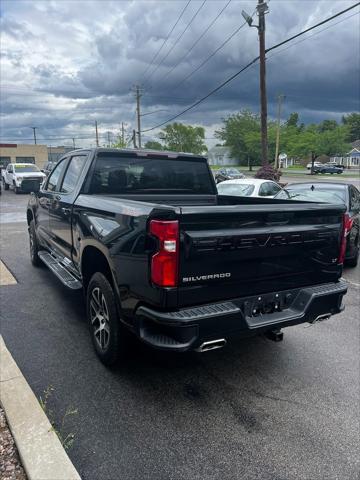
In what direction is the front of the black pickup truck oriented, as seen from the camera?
facing away from the viewer and to the left of the viewer

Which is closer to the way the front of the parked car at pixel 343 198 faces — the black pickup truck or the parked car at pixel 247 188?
the parked car

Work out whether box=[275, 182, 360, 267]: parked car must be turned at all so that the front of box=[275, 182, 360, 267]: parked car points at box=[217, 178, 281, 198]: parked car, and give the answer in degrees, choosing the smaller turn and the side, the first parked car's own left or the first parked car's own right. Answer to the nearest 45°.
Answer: approximately 90° to the first parked car's own left

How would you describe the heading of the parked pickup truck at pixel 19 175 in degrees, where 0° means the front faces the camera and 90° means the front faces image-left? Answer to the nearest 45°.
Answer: approximately 315°

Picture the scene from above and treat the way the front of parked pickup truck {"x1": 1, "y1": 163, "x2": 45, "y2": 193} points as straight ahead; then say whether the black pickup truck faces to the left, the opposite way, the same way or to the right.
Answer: the opposite way
